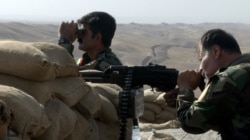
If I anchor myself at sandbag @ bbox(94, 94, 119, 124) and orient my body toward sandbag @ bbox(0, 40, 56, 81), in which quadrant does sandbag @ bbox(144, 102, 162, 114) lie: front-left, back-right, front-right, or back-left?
back-right

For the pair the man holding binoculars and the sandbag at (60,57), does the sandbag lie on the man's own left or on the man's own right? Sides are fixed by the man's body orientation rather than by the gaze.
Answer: on the man's own left

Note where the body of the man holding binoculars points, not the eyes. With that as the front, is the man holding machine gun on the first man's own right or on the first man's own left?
on the first man's own left

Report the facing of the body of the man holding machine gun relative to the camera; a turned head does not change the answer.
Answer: to the viewer's left

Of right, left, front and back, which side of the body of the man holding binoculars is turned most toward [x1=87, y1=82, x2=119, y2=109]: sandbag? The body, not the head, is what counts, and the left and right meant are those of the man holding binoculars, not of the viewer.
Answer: left

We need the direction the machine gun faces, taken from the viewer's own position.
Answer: facing to the left of the viewer

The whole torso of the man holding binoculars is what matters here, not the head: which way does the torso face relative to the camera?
to the viewer's left

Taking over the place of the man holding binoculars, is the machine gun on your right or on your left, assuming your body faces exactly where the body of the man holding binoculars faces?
on your left
